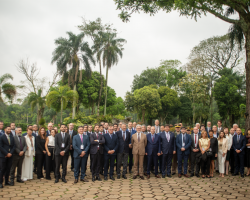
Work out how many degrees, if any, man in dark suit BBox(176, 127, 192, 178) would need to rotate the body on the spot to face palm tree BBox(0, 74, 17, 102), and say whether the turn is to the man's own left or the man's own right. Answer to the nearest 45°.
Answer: approximately 135° to the man's own right

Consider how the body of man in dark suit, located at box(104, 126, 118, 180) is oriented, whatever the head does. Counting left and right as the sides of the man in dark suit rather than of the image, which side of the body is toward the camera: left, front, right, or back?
front

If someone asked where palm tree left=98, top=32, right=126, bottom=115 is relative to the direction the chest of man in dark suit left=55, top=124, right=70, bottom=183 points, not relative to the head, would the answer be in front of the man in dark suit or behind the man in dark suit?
behind

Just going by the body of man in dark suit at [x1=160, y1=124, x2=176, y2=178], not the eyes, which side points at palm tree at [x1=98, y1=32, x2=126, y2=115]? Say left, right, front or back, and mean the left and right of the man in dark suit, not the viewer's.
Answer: back

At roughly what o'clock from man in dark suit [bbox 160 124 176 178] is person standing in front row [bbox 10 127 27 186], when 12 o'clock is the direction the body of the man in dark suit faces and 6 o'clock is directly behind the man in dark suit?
The person standing in front row is roughly at 2 o'clock from the man in dark suit.

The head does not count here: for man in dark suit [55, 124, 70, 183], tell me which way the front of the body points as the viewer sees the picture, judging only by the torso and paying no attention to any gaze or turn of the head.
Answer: toward the camera

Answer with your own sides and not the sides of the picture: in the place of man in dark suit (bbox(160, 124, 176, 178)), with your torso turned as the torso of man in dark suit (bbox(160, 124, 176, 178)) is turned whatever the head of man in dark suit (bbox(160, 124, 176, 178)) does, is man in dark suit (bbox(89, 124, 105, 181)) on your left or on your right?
on your right

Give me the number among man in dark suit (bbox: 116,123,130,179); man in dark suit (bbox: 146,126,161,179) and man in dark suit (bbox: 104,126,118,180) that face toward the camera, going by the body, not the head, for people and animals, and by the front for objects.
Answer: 3

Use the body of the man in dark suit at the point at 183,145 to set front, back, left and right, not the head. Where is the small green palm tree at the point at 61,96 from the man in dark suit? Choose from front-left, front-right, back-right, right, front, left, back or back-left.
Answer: back-right

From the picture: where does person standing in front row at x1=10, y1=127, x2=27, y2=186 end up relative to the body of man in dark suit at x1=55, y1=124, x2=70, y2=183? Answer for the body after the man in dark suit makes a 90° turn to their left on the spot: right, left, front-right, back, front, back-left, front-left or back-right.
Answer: back

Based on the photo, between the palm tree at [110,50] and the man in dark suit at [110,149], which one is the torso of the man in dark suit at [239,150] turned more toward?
the man in dark suit

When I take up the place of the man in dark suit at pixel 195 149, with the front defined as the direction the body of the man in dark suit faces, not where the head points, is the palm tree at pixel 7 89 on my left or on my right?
on my right

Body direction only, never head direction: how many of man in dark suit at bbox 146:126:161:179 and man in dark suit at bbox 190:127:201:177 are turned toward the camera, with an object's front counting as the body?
2

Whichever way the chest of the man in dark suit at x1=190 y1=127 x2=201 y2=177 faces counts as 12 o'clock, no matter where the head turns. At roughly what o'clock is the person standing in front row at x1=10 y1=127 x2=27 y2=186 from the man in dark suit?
The person standing in front row is roughly at 2 o'clock from the man in dark suit.
